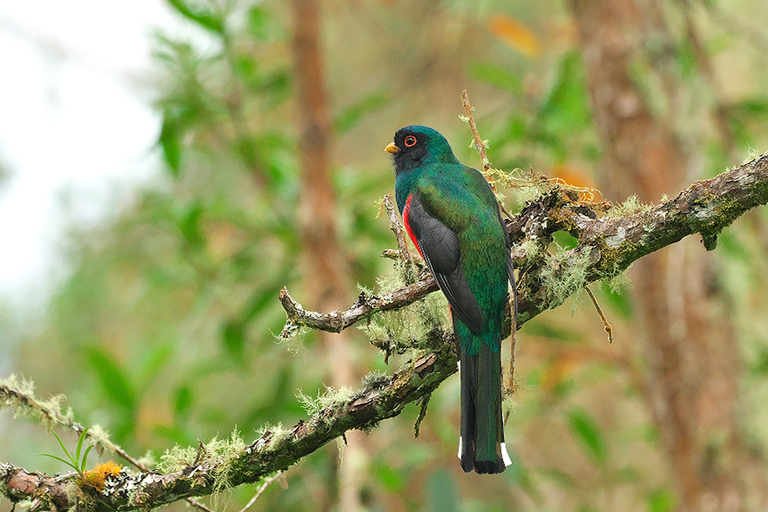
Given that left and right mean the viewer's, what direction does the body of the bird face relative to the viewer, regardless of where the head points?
facing away from the viewer and to the left of the viewer

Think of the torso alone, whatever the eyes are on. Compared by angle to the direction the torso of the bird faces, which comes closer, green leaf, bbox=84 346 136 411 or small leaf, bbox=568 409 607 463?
the green leaf
